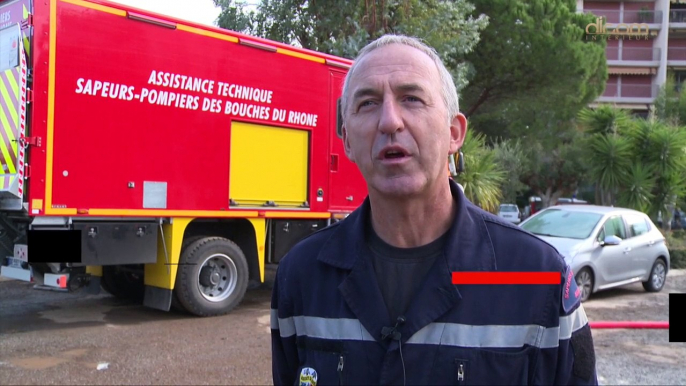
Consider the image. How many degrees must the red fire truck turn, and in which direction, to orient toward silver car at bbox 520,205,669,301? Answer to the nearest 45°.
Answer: approximately 45° to its right

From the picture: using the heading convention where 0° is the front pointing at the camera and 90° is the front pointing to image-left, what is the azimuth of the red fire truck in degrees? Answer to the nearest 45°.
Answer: approximately 225°

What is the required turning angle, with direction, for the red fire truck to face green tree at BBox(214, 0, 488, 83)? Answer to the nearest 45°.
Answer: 0° — it already faces it

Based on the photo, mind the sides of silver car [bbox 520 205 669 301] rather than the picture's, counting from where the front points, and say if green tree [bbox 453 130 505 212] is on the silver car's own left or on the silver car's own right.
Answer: on the silver car's own right

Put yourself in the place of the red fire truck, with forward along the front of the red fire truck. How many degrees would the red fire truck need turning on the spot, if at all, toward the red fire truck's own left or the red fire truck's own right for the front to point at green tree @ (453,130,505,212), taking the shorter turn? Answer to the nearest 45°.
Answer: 0° — it already faces it

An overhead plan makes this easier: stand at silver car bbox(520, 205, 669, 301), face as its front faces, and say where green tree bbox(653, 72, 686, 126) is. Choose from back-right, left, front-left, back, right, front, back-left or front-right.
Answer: back-right

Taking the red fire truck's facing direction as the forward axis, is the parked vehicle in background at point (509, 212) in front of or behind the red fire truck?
in front

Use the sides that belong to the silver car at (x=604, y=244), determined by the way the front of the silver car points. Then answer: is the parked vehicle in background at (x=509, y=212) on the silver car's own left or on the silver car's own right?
on the silver car's own right

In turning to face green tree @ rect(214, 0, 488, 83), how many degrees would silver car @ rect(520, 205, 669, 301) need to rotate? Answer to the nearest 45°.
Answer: approximately 45° to its right

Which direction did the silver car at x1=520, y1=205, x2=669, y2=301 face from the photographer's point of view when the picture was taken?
facing the viewer and to the left of the viewer

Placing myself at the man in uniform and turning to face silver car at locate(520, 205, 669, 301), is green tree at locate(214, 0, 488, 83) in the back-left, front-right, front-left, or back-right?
front-left

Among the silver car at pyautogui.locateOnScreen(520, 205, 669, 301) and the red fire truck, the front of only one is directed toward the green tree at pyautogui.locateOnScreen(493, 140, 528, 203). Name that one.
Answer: the red fire truck

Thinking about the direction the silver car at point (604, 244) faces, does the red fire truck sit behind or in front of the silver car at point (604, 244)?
in front

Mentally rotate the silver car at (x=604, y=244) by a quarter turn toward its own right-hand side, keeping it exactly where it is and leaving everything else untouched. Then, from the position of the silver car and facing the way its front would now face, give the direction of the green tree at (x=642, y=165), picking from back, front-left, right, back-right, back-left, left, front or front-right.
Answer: front-right

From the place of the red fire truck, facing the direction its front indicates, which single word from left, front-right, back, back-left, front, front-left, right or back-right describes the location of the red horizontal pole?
front-right
